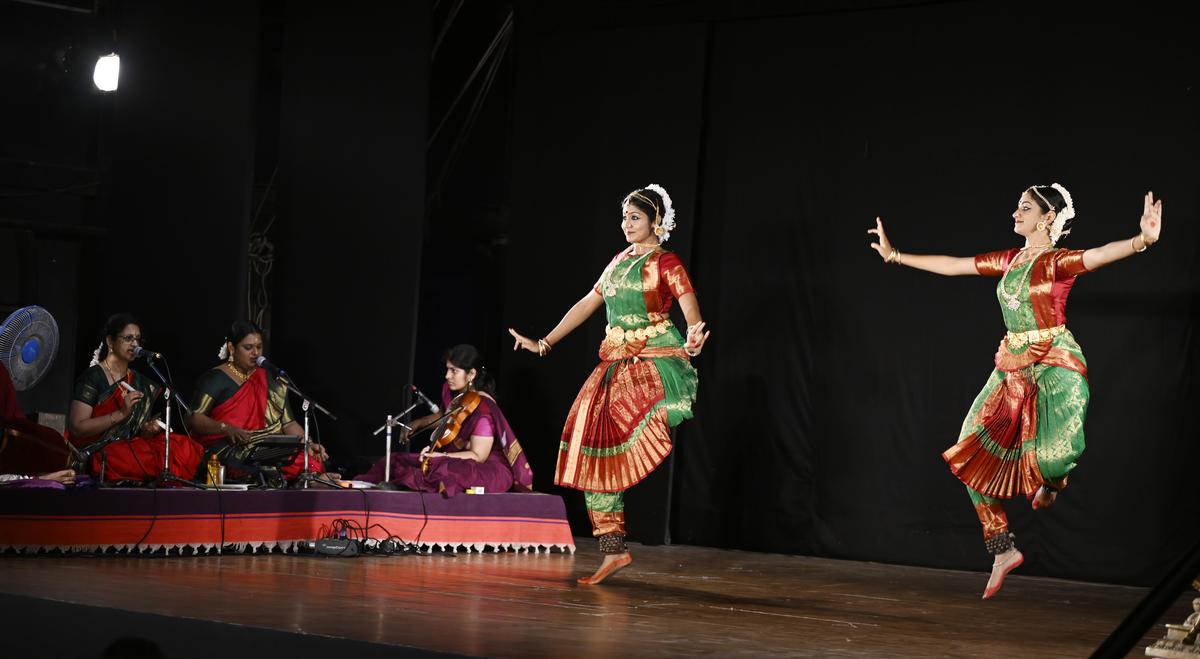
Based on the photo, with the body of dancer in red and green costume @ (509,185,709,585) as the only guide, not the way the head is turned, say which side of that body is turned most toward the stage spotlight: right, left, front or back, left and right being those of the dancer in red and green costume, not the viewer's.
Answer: right

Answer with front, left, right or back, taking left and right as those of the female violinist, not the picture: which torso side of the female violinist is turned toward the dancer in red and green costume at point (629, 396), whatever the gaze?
left

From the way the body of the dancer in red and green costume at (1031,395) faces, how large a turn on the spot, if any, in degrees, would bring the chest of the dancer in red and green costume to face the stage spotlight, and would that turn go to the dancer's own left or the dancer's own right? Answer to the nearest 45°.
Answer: approximately 45° to the dancer's own right

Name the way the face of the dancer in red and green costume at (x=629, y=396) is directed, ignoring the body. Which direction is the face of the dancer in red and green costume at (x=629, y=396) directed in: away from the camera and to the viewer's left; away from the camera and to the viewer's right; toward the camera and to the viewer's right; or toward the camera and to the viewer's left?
toward the camera and to the viewer's left

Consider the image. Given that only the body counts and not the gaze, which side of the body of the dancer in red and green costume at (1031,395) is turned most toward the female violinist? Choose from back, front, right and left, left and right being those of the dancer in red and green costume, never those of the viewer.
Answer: right

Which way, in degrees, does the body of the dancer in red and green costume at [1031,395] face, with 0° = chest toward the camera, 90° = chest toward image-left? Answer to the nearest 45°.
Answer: approximately 45°

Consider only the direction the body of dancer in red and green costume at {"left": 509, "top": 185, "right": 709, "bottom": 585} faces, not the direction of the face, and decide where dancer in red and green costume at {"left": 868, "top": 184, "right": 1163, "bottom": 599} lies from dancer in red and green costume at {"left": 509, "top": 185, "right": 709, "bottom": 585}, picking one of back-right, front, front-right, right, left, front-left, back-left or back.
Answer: back-left

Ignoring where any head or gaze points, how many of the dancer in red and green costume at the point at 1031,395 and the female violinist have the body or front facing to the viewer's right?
0

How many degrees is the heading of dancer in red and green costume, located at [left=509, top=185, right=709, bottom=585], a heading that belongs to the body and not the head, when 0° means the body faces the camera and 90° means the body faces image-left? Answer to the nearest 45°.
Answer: approximately 45°

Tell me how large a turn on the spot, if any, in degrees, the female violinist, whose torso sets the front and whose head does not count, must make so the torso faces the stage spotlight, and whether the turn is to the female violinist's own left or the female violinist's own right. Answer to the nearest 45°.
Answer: approximately 45° to the female violinist's own right
